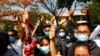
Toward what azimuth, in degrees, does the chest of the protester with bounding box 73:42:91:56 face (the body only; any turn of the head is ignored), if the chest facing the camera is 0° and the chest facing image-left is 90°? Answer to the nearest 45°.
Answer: approximately 0°

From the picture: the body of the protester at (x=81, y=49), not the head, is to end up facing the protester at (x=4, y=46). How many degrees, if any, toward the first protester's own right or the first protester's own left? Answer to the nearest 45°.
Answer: approximately 90° to the first protester's own right

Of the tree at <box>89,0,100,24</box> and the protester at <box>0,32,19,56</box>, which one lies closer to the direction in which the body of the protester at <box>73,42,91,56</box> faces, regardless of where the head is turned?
the protester
